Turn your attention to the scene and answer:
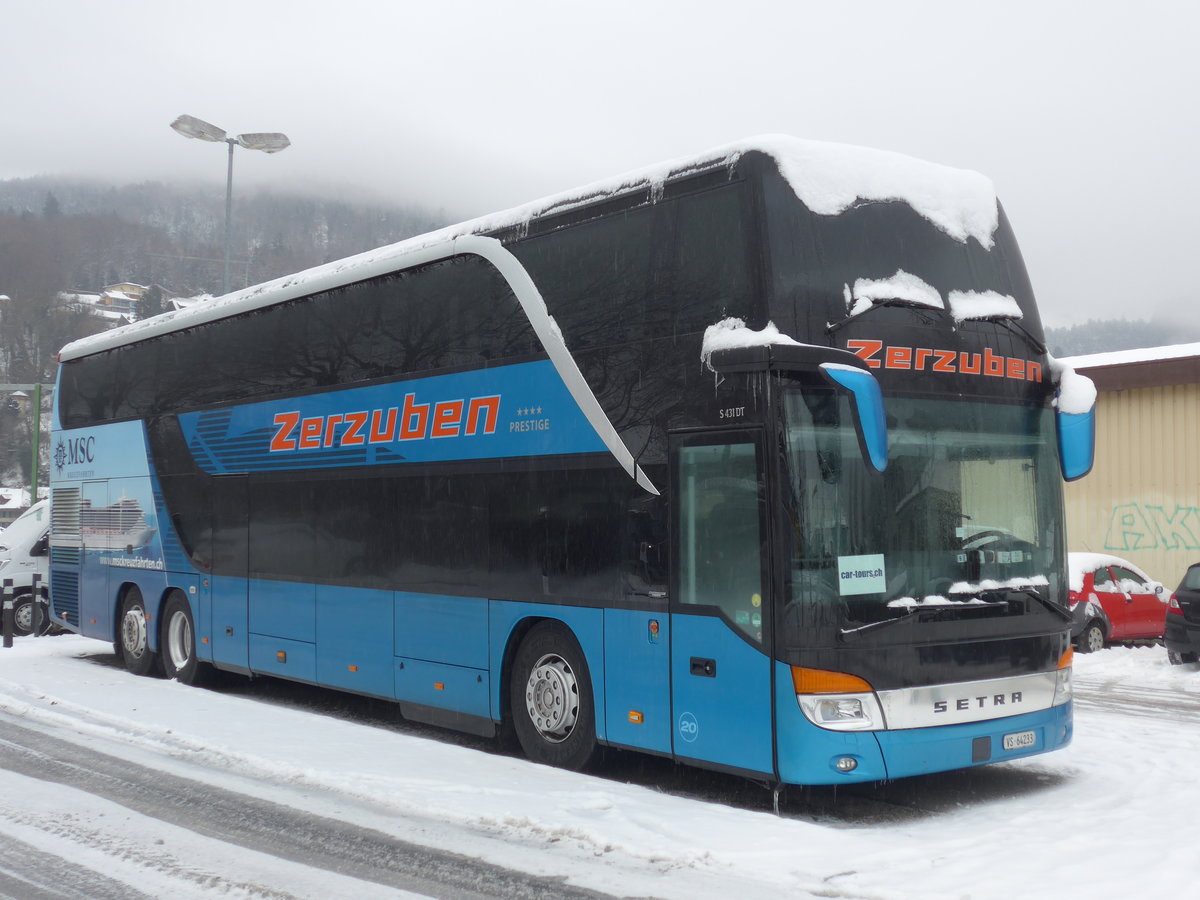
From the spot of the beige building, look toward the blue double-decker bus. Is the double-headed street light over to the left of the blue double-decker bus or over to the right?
right

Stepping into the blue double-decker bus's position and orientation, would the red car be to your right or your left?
on your left

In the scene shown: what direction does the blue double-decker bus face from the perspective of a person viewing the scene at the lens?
facing the viewer and to the right of the viewer

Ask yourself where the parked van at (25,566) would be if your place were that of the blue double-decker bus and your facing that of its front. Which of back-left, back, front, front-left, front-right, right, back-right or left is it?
back

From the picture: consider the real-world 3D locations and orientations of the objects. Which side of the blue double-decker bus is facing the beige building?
left

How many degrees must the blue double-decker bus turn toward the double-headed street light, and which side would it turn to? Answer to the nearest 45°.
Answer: approximately 180°

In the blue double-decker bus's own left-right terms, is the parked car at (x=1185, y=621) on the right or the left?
on its left

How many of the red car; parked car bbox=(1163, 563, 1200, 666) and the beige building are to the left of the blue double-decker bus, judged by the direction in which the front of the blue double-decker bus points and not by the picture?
3
